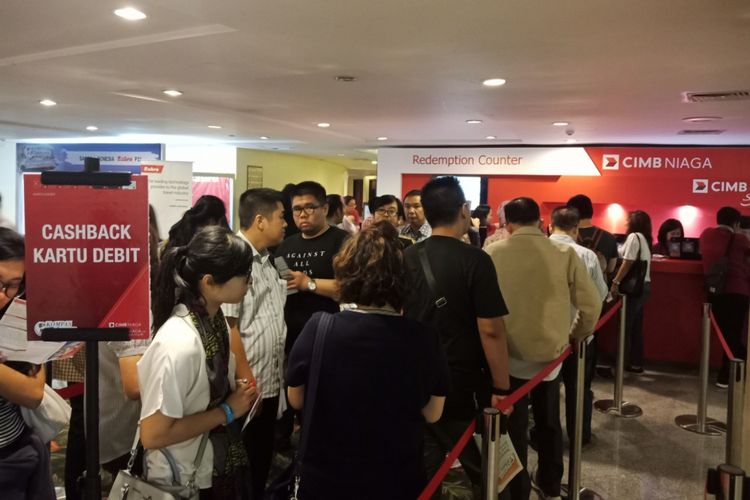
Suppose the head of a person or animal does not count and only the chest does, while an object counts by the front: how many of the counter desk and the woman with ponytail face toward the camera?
1

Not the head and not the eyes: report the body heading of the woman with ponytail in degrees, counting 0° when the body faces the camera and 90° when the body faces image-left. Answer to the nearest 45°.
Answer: approximately 270°

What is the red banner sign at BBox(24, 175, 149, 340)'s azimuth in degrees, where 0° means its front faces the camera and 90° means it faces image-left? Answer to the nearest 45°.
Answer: approximately 0°

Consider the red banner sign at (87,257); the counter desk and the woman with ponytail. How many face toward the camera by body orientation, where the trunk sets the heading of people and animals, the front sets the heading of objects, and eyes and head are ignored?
2

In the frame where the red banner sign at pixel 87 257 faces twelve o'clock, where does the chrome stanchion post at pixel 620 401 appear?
The chrome stanchion post is roughly at 8 o'clock from the red banner sign.

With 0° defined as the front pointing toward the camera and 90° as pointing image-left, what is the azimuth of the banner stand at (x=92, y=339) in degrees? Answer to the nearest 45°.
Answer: approximately 0°
